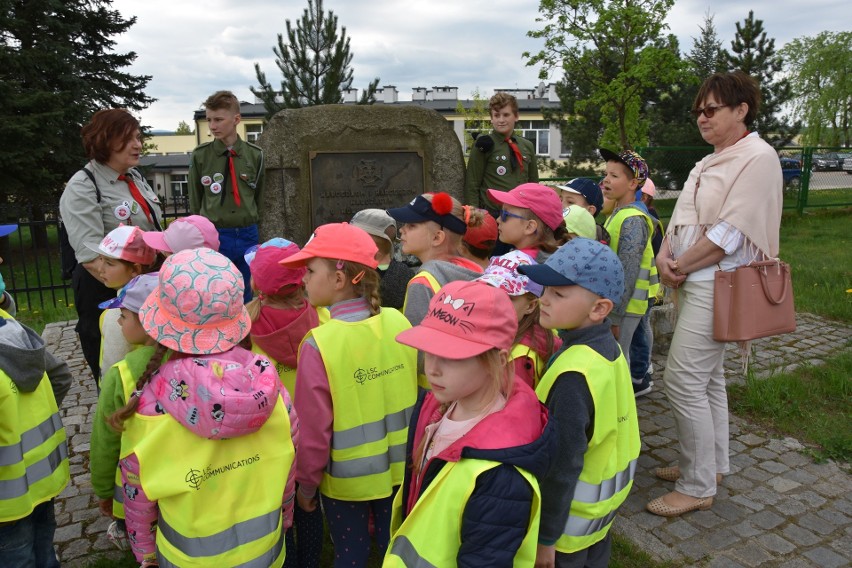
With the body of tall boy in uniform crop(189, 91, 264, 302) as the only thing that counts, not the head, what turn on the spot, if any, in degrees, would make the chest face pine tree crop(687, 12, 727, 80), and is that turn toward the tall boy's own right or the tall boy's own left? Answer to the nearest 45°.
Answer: approximately 135° to the tall boy's own left

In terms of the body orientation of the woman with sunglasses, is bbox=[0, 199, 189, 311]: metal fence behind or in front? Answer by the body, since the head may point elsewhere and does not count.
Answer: in front

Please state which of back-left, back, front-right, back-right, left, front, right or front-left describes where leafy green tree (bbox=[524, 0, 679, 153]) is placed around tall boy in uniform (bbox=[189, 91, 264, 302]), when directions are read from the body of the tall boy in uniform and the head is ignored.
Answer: back-left

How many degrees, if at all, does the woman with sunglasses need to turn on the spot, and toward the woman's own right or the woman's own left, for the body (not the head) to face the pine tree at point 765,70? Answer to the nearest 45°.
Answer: approximately 90° to the woman's own right

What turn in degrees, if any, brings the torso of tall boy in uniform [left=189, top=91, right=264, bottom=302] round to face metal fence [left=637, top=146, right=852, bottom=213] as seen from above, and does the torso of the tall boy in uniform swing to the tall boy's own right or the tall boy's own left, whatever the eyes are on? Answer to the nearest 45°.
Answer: approximately 135° to the tall boy's own left

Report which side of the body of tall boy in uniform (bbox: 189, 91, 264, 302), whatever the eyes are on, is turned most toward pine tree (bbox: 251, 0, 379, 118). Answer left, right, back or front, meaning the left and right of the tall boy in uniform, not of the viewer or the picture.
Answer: back

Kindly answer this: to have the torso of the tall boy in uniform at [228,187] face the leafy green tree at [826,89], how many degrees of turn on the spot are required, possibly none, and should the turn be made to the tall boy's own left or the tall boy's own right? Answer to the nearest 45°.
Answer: approximately 135° to the tall boy's own left

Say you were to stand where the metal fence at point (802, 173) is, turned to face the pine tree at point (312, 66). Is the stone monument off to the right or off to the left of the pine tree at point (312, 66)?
left
